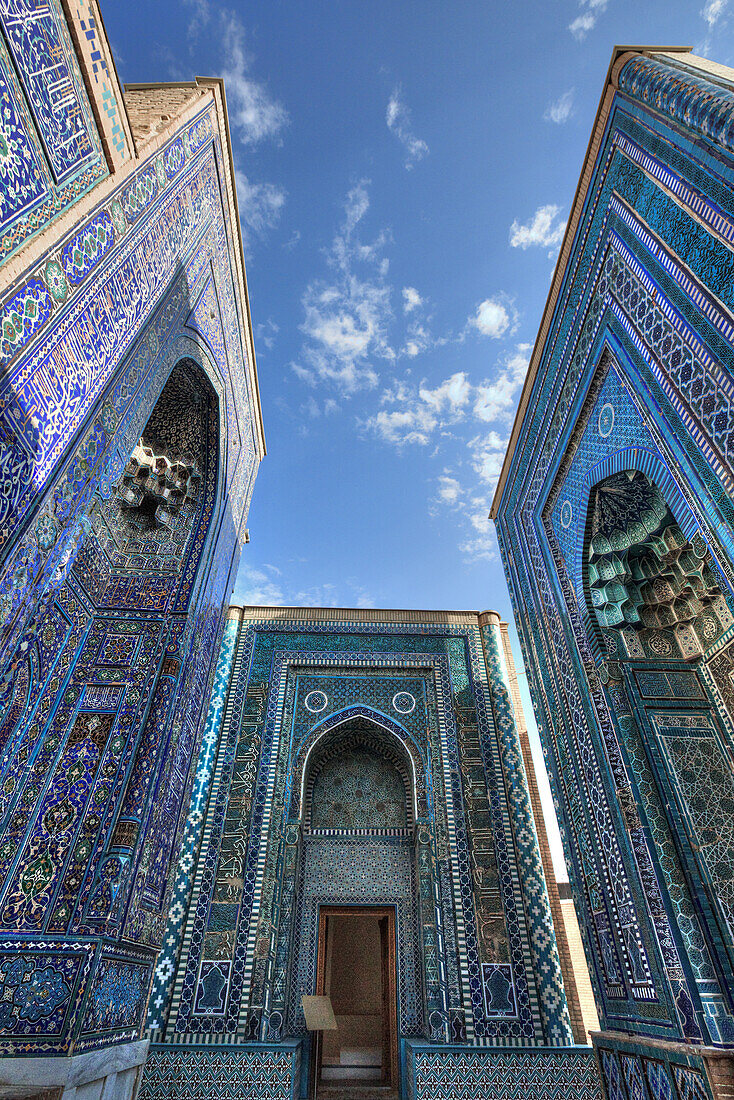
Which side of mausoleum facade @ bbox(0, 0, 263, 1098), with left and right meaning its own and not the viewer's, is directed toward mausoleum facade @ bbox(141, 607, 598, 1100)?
left

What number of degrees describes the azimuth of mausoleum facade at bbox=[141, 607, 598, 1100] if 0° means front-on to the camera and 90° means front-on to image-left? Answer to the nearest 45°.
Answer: approximately 0°

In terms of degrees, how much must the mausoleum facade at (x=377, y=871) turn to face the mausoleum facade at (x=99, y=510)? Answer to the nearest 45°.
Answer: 0° — it already faces it

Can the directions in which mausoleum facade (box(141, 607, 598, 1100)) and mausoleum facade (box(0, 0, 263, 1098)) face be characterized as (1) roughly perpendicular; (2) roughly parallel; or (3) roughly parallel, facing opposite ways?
roughly perpendicular

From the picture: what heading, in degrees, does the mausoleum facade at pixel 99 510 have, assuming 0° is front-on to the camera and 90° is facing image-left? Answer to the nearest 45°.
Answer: approximately 315°
